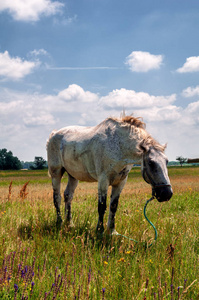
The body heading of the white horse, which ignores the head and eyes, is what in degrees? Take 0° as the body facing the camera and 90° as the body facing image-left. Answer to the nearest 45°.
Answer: approximately 315°
